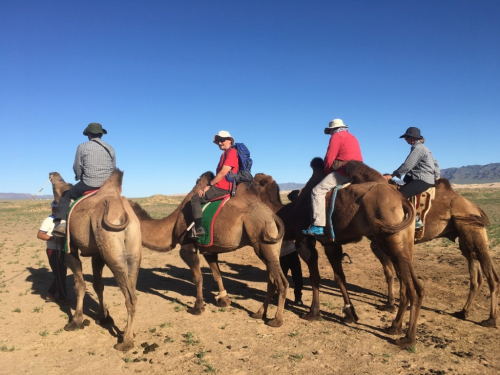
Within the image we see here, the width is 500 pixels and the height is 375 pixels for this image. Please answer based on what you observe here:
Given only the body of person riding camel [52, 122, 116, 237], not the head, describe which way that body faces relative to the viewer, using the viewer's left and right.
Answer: facing away from the viewer and to the left of the viewer

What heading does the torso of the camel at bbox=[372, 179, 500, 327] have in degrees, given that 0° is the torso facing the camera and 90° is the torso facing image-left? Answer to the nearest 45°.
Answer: approximately 90°

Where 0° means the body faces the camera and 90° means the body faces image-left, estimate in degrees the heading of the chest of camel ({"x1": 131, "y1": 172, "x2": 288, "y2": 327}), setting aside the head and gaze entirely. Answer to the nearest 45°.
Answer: approximately 135°

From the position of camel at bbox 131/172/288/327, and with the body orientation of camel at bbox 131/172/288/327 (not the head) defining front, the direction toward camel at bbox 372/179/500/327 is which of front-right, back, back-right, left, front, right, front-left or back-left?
back-right

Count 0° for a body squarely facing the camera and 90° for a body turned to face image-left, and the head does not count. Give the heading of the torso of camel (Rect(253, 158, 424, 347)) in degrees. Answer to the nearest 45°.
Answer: approximately 135°

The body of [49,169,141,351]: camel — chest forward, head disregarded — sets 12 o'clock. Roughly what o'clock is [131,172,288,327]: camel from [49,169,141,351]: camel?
[131,172,288,327]: camel is roughly at 4 o'clock from [49,169,141,351]: camel.

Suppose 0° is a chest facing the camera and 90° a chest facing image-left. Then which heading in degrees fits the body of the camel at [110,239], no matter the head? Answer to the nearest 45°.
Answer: approximately 135°

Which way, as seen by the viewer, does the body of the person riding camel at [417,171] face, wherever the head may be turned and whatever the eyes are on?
to the viewer's left

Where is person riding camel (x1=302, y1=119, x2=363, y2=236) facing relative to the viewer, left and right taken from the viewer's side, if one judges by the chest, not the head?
facing to the left of the viewer
